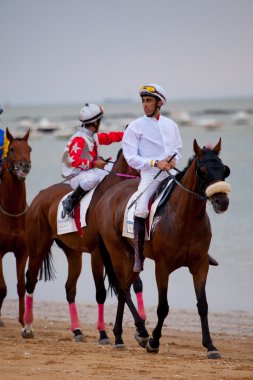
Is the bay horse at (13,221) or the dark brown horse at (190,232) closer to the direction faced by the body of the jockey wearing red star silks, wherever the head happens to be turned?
the dark brown horse

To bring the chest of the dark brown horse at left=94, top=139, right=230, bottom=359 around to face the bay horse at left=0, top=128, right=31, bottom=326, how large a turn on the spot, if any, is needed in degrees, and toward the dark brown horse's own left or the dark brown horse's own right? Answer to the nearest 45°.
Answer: approximately 180°

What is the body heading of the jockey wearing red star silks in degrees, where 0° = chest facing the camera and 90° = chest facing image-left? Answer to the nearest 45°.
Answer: approximately 270°

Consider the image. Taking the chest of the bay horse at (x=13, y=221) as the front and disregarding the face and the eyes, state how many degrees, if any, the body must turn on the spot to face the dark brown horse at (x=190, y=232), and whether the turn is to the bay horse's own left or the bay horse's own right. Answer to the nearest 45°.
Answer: approximately 45° to the bay horse's own left

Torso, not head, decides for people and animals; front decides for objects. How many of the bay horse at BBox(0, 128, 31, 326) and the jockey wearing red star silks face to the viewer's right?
1

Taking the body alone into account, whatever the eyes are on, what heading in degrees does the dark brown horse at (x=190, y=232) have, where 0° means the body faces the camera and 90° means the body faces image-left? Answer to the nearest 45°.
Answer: approximately 315°

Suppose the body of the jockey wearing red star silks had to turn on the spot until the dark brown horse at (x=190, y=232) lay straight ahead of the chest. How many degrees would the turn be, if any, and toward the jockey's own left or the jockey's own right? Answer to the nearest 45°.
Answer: approximately 45° to the jockey's own right

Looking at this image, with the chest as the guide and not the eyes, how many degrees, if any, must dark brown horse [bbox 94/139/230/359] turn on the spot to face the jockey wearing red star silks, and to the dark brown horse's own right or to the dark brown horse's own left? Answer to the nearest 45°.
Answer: approximately 180°
